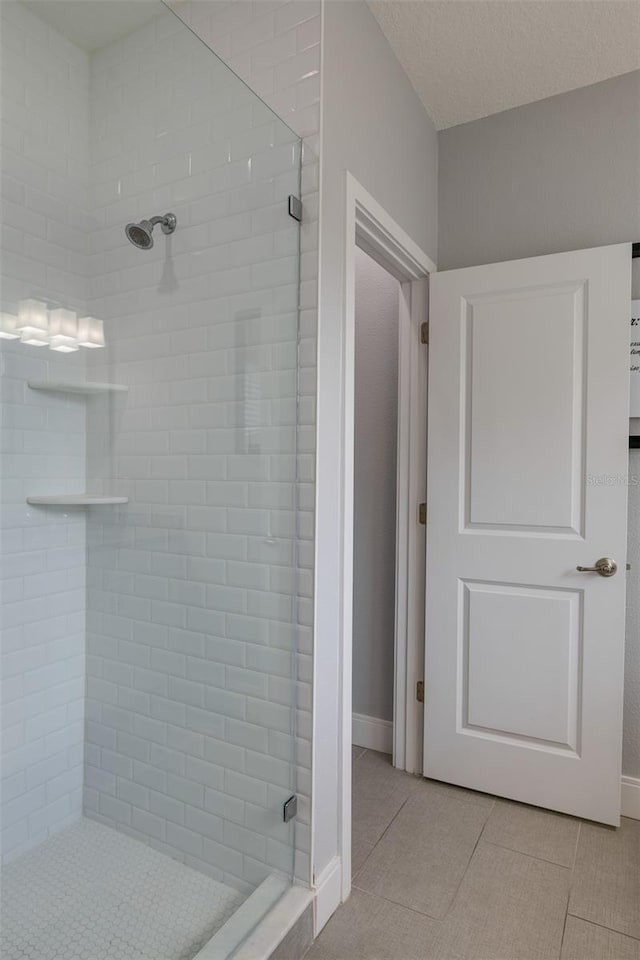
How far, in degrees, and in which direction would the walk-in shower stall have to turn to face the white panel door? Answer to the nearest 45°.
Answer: approximately 45° to its left

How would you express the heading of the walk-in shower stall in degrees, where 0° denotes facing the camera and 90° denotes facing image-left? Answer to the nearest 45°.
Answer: approximately 315°
